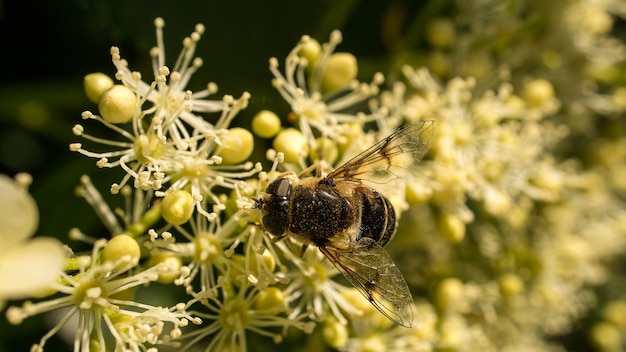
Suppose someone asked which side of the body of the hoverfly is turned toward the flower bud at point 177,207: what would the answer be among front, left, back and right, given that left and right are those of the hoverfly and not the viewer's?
front

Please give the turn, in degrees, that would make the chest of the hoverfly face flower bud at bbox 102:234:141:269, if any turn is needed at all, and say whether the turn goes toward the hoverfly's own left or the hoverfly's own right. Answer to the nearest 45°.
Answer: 0° — it already faces it

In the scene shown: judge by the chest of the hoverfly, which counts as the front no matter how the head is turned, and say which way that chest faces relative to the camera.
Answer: to the viewer's left

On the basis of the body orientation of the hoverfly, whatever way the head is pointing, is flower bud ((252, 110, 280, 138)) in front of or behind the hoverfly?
in front

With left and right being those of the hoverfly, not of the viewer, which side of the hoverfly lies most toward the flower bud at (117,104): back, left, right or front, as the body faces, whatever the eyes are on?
front

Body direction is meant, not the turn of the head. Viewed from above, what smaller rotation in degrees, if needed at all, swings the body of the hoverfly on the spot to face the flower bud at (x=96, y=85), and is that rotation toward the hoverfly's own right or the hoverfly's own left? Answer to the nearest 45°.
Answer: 0° — it already faces it

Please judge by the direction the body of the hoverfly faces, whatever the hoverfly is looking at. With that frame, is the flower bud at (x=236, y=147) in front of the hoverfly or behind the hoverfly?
in front
